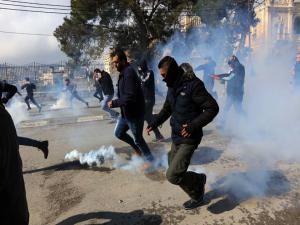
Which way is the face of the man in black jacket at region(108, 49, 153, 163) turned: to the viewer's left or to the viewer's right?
to the viewer's left

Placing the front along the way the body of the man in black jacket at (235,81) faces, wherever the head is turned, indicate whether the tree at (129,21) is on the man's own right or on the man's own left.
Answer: on the man's own right

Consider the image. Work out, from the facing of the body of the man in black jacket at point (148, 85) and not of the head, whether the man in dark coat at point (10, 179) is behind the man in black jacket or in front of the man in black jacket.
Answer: in front

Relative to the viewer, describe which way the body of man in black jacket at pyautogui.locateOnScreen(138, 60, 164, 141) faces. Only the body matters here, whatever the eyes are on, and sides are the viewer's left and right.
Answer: facing the viewer and to the left of the viewer

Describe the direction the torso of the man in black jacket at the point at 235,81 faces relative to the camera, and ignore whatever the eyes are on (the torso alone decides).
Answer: to the viewer's left

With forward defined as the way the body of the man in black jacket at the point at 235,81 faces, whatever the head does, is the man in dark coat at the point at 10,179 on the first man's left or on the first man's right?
on the first man's left

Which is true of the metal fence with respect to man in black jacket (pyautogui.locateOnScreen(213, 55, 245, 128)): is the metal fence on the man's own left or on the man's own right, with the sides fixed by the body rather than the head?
on the man's own right

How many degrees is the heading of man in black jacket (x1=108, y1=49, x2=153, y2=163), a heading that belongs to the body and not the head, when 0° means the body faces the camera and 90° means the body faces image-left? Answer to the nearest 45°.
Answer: approximately 90°

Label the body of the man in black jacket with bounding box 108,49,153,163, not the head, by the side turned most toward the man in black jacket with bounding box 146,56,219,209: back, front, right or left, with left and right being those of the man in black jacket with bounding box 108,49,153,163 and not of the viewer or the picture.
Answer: left

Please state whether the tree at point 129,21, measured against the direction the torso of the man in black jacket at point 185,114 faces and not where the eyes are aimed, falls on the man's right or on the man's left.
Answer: on the man's right
